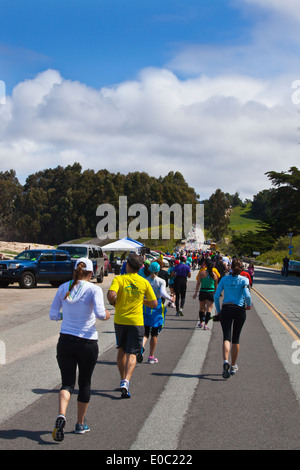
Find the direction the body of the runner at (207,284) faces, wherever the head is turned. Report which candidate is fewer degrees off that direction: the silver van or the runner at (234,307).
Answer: the silver van

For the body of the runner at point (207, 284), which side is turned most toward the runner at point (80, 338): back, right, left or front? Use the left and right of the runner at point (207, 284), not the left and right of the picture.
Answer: back

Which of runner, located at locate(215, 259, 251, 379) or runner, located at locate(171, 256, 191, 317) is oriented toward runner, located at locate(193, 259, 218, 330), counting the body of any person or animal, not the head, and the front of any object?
runner, located at locate(215, 259, 251, 379)

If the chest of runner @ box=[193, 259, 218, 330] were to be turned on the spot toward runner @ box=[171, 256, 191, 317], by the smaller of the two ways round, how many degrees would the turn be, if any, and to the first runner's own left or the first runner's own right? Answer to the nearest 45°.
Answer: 0° — they already face them

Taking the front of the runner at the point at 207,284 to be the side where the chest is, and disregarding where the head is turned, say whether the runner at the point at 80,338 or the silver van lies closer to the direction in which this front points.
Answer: the silver van

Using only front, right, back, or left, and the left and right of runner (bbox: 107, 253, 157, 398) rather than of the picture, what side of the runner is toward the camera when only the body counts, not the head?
back

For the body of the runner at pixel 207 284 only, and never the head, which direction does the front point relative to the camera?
away from the camera

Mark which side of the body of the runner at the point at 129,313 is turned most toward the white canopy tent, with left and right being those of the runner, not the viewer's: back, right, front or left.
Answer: front

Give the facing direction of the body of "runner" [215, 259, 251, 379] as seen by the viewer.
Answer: away from the camera

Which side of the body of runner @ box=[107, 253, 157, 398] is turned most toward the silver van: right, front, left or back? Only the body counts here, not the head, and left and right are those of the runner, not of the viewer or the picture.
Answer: front

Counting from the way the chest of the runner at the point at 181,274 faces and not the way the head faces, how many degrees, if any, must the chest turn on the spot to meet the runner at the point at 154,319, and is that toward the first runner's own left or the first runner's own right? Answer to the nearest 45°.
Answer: approximately 180°

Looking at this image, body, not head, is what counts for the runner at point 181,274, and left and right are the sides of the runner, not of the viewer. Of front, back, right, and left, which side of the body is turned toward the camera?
back

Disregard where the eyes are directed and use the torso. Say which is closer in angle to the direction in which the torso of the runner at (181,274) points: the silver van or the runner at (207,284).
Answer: the silver van

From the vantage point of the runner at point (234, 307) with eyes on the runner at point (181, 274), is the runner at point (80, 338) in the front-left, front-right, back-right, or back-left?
back-left
